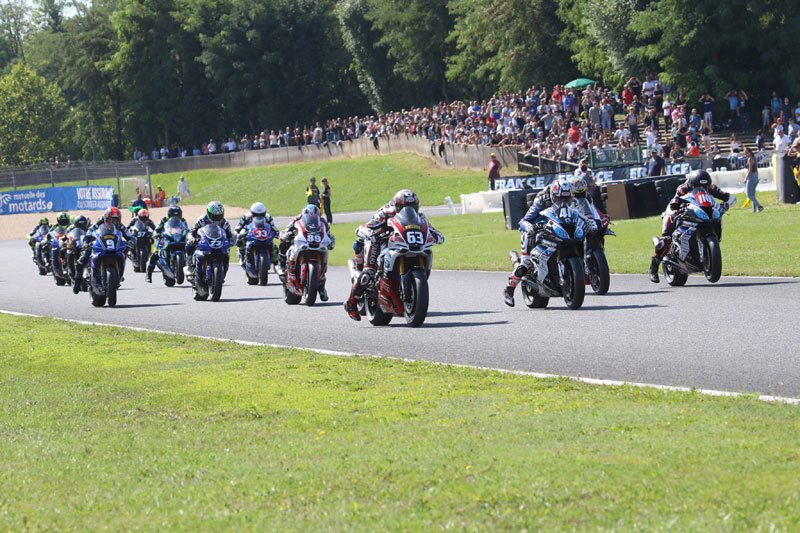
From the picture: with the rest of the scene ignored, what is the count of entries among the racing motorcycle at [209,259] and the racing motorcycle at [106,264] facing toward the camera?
2

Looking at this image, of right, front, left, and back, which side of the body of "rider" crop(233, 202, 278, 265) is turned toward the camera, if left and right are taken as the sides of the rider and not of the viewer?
front

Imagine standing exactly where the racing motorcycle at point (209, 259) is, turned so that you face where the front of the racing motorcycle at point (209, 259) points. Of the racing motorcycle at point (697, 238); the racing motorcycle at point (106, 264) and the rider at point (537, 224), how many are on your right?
1

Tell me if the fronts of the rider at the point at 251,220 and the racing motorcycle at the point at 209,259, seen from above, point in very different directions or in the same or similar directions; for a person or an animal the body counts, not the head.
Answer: same or similar directions

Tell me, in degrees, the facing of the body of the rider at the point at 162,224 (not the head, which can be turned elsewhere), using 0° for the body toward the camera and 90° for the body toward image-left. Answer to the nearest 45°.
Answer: approximately 0°

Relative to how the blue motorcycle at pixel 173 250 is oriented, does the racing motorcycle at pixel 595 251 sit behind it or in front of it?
in front

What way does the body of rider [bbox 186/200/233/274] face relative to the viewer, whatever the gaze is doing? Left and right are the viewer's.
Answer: facing the viewer

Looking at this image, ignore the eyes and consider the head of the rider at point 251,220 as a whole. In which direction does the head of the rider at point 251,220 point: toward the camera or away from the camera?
toward the camera

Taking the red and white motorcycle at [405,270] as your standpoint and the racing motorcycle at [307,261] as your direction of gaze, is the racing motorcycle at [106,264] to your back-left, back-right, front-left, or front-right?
front-left

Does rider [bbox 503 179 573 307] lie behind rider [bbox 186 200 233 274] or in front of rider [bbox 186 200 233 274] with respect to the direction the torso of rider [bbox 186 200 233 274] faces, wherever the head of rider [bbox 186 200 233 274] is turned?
in front

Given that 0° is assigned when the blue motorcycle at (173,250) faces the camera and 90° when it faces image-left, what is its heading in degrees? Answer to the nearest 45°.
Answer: approximately 0°

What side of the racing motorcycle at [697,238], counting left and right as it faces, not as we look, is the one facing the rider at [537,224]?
right

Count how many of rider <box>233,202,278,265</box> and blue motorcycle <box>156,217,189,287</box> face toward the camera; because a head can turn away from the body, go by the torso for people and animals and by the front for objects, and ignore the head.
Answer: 2

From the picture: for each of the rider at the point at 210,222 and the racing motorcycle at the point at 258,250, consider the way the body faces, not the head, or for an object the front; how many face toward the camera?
2

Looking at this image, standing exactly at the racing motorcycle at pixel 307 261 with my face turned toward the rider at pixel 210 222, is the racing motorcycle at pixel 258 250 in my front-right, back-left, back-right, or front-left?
front-right

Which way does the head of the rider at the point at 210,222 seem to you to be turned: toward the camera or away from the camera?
toward the camera
